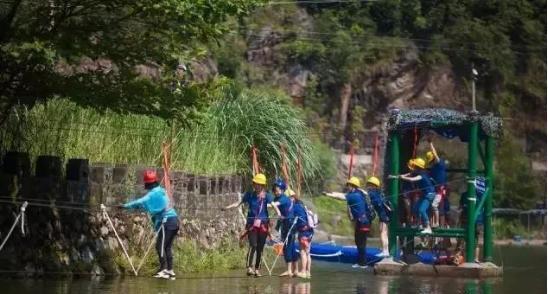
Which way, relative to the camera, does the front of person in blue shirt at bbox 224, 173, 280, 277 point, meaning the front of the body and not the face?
toward the camera

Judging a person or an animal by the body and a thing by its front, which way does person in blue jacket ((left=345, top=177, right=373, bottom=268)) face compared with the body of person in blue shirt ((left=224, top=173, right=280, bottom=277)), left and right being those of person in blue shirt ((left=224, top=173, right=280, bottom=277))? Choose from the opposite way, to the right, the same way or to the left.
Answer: to the right

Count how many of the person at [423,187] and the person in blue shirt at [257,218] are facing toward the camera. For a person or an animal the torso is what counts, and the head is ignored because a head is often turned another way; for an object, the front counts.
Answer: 1

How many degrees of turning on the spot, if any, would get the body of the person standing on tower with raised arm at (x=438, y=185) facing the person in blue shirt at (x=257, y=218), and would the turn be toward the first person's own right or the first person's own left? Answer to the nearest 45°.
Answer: approximately 45° to the first person's own left

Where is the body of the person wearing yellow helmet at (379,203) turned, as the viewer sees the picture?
to the viewer's left
